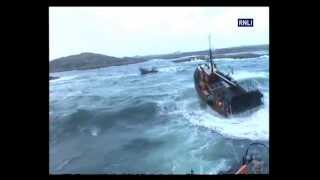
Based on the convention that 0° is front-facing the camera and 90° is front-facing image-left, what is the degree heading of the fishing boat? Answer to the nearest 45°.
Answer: approximately 135°
